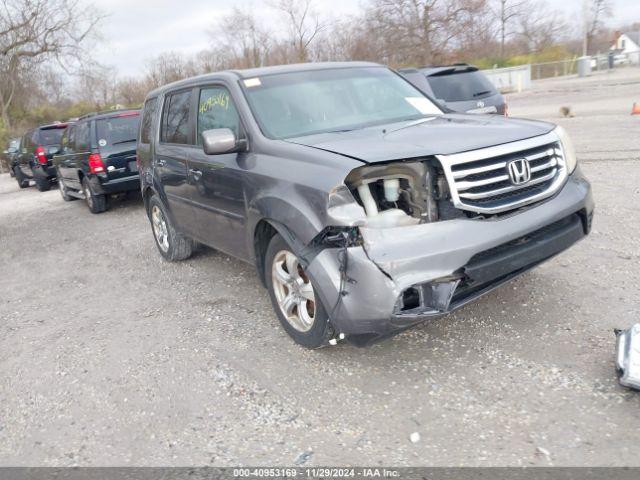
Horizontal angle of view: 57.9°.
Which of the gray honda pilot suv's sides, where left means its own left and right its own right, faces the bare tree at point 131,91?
back

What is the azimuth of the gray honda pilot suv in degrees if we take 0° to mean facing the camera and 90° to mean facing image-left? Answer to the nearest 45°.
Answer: approximately 315°

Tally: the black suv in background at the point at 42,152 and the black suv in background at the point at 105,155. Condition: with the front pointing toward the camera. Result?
0

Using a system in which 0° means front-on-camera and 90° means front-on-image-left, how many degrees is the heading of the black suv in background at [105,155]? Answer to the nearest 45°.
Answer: approximately 135°

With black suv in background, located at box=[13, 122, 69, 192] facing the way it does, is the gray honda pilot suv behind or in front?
behind

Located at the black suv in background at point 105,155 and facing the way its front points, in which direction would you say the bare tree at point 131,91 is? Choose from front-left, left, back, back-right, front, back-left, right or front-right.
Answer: front-right

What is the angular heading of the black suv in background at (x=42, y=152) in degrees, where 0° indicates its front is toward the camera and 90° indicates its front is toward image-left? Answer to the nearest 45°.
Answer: approximately 135°

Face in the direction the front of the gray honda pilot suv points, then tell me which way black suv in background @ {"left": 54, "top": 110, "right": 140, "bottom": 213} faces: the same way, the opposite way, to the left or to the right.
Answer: the opposite way

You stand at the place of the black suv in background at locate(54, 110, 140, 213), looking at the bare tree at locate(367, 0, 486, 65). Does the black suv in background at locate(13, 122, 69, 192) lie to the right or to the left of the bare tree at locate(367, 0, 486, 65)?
left

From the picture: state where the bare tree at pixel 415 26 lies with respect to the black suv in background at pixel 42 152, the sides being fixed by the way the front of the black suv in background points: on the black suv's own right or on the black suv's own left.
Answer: on the black suv's own right

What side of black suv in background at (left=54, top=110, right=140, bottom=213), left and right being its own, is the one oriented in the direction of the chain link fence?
right

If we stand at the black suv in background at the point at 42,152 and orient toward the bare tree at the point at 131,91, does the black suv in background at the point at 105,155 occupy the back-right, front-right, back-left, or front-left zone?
back-right

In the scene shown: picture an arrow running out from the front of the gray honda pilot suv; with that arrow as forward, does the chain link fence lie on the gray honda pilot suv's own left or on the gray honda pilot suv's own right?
on the gray honda pilot suv's own left

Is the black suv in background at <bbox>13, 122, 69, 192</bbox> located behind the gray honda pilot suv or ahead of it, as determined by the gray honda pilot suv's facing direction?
behind
